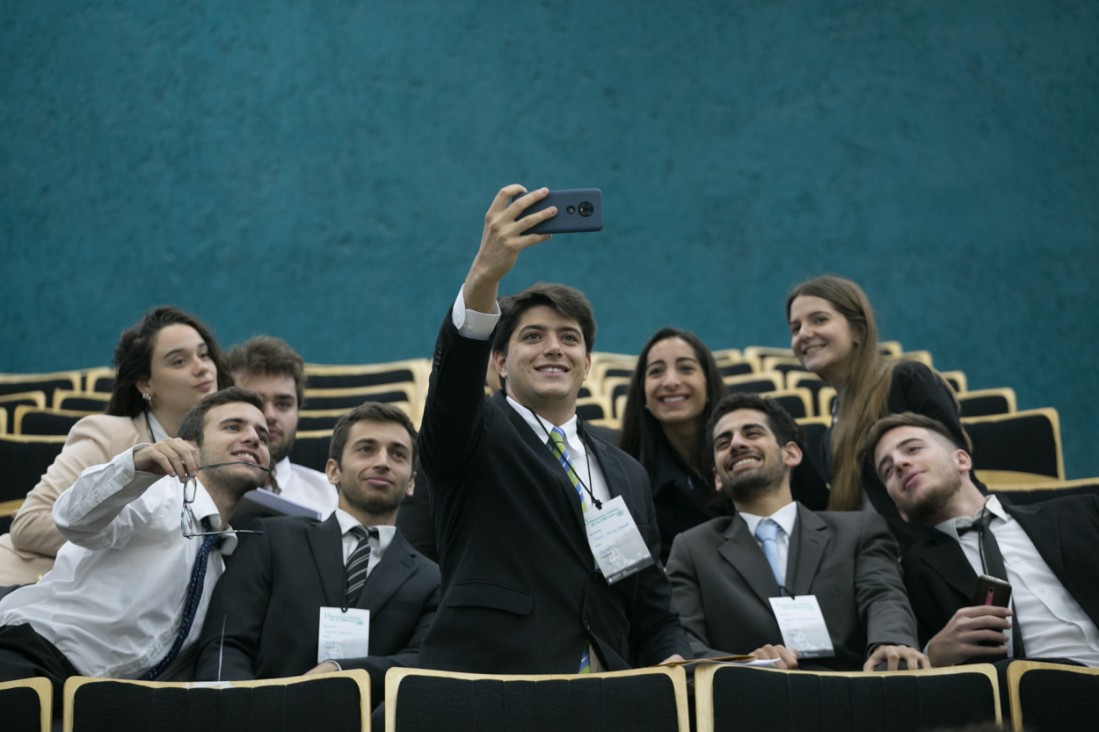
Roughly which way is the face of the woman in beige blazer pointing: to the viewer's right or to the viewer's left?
to the viewer's right

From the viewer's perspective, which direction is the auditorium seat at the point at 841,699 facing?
toward the camera

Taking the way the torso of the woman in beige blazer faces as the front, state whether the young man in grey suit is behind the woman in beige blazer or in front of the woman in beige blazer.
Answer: in front

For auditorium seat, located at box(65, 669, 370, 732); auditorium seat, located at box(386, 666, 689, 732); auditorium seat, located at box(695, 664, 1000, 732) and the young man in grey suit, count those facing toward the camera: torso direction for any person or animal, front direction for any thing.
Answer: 4

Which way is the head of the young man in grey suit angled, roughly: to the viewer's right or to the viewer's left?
to the viewer's left

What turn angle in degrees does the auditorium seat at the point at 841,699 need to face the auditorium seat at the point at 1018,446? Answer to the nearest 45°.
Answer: approximately 180°

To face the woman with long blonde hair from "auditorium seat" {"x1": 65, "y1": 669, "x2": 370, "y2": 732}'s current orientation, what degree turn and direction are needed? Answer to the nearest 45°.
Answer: approximately 135° to its left

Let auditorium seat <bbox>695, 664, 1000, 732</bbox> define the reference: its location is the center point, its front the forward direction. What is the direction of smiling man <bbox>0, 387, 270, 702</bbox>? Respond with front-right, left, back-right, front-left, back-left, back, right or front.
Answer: right

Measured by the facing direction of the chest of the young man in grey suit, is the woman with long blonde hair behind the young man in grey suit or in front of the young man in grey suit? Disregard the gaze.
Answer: behind

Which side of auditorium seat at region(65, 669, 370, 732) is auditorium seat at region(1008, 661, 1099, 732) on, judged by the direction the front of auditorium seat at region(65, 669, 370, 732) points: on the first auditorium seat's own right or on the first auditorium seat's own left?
on the first auditorium seat's own left
